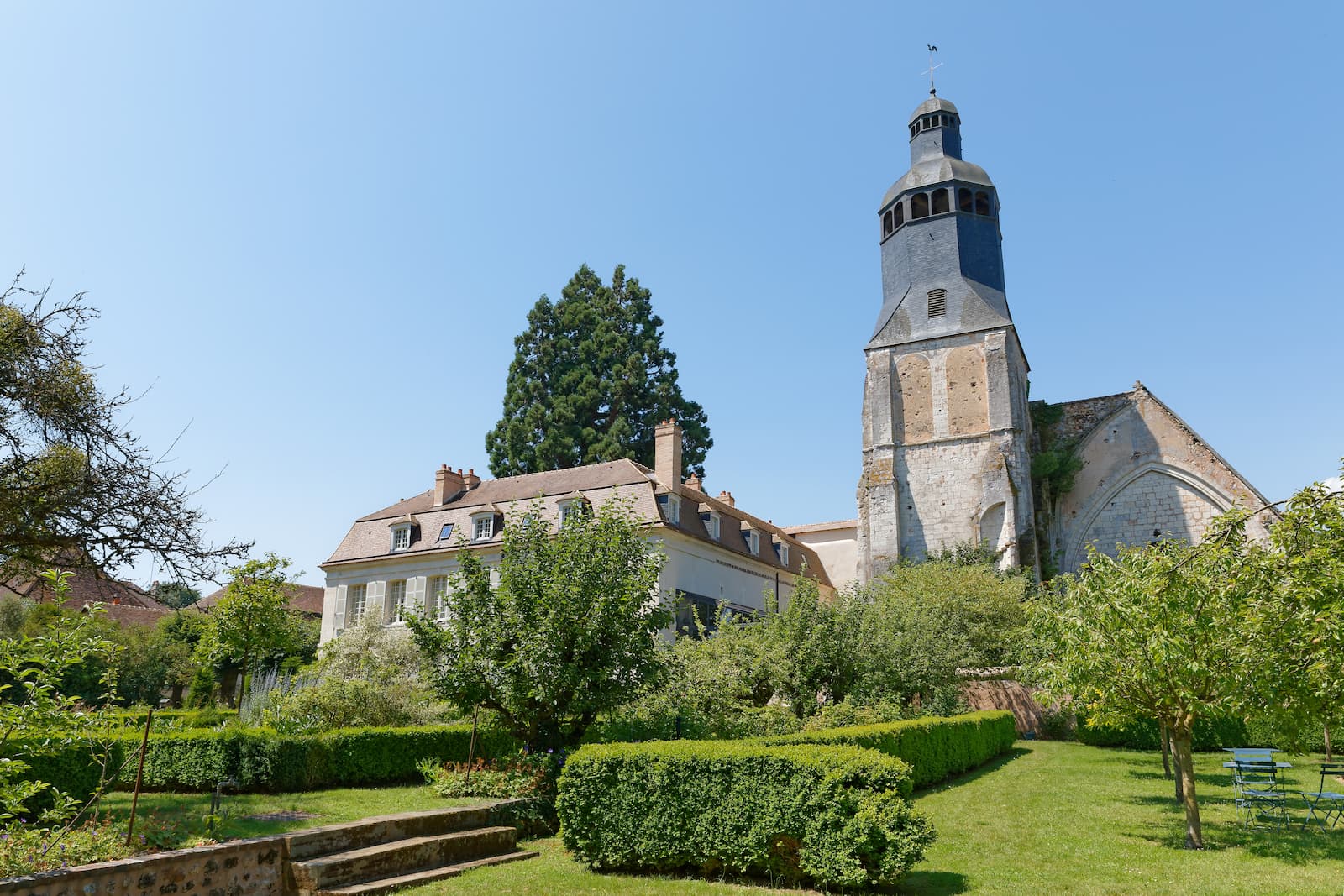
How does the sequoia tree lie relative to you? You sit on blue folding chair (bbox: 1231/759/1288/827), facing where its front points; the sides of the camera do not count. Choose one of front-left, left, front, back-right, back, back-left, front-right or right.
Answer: back

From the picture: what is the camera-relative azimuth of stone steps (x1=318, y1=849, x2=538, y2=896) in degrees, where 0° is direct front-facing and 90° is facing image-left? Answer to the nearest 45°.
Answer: approximately 315°

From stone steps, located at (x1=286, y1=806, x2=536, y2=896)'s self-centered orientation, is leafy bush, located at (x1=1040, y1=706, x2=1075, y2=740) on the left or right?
on its left

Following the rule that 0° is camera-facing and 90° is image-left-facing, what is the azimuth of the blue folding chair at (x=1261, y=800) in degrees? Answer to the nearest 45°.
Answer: approximately 180°
